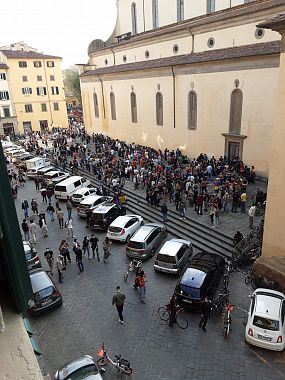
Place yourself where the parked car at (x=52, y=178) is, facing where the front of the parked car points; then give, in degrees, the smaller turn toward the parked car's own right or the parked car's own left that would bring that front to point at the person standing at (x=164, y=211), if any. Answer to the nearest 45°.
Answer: approximately 90° to the parked car's own right

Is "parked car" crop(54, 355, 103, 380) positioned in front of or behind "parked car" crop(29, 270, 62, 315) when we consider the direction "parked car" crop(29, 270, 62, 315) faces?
behind

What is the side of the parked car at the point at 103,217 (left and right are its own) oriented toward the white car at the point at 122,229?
right

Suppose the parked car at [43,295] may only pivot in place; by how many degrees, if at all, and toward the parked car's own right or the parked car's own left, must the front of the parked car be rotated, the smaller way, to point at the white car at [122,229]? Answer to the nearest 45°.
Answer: approximately 90° to the parked car's own right

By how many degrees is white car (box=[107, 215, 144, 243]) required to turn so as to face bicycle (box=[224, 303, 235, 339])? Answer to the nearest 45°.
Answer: approximately 90° to its right

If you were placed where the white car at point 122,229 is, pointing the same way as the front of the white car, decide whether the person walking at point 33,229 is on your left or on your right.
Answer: on your left

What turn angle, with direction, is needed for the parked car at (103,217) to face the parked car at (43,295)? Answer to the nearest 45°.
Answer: approximately 135° to its right
